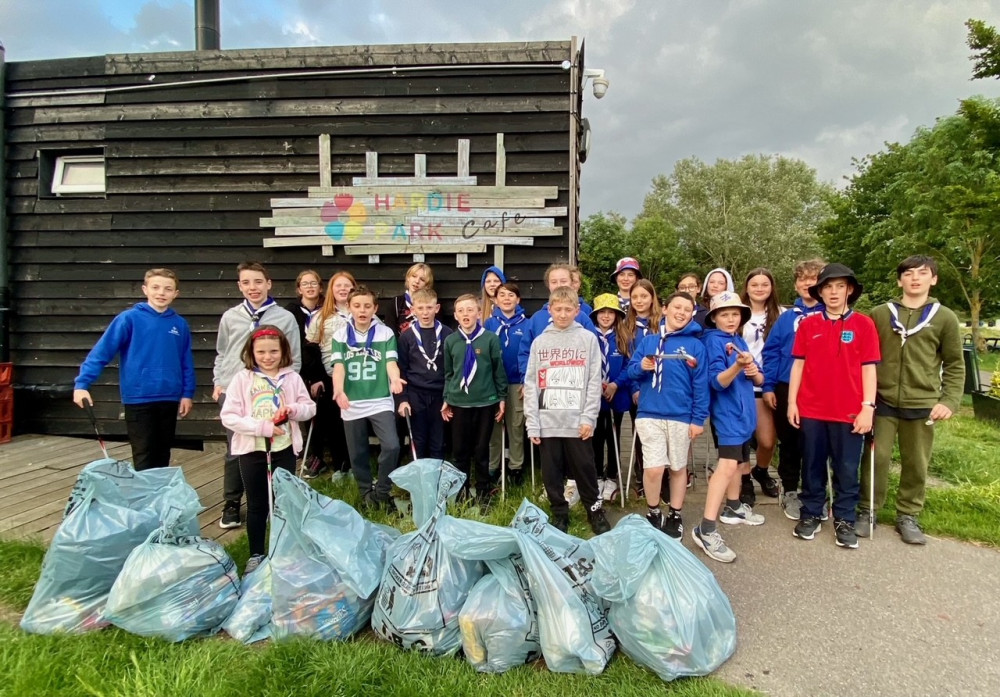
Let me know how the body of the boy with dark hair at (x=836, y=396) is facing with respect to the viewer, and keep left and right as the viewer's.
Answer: facing the viewer

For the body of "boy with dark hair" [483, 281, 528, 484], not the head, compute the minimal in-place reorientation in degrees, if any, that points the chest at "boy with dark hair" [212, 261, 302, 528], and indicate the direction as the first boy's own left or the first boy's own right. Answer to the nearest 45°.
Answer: approximately 90° to the first boy's own right

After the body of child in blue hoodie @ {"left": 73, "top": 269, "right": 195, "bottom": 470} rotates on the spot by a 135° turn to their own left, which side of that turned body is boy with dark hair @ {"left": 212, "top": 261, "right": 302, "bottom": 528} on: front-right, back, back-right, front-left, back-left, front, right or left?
front-right

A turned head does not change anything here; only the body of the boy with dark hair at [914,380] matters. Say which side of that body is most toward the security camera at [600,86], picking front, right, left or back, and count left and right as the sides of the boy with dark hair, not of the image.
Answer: right

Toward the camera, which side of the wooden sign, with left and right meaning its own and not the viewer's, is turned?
front

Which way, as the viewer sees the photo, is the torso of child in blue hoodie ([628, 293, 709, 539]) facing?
toward the camera

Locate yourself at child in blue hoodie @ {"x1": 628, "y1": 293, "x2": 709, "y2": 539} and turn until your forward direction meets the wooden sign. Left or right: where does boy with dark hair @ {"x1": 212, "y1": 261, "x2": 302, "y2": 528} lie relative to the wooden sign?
left
